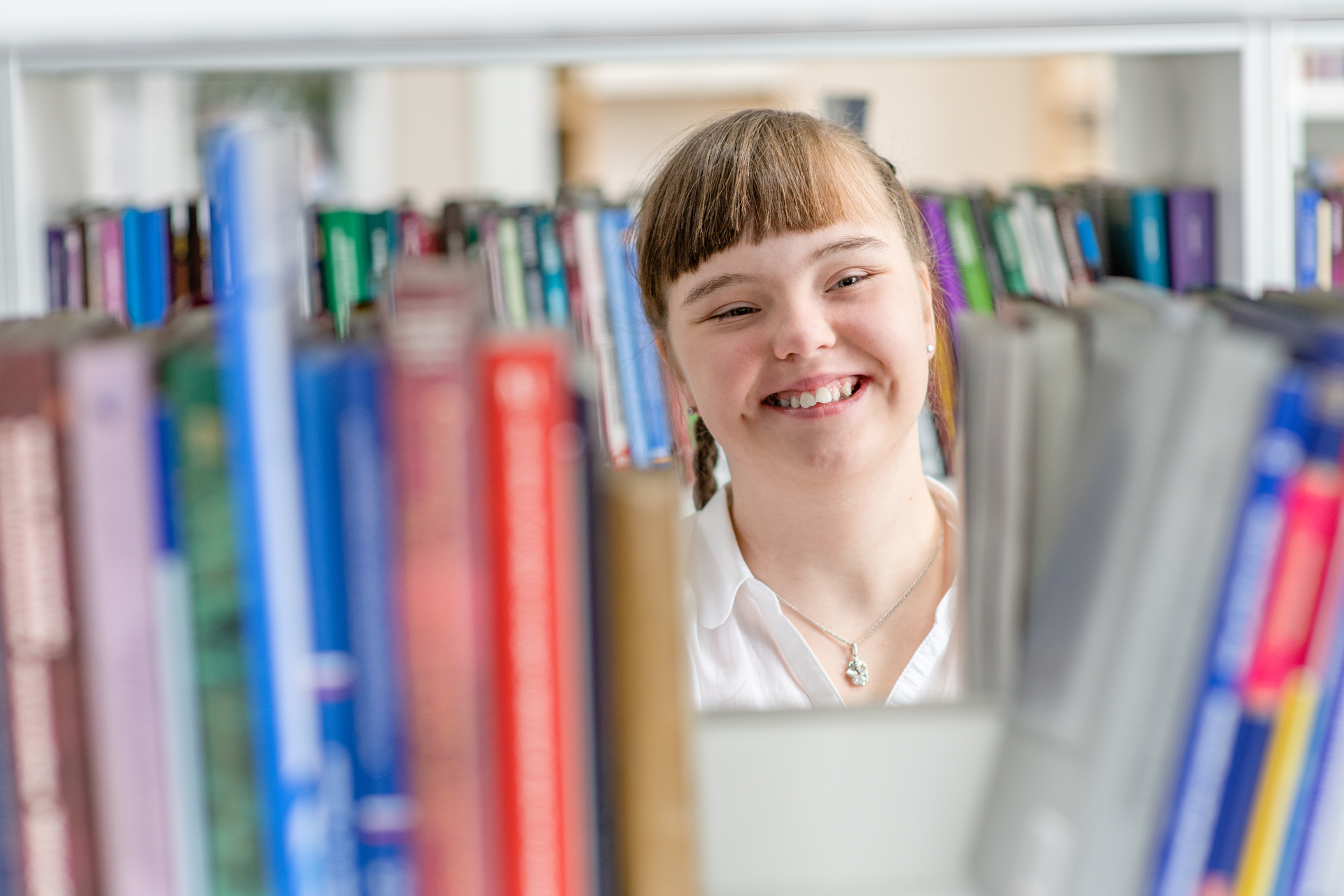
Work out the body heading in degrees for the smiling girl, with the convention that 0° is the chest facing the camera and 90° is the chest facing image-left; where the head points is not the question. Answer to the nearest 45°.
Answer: approximately 0°

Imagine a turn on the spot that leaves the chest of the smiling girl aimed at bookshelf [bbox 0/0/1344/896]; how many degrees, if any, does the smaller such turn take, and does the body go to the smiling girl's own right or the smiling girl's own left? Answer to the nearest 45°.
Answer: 0° — they already face it

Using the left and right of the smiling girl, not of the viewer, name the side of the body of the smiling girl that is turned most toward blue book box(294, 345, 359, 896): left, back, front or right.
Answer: front

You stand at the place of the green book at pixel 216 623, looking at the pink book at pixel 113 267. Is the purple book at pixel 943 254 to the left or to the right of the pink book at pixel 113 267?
right

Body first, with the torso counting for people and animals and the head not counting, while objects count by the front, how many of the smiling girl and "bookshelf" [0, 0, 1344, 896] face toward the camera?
2

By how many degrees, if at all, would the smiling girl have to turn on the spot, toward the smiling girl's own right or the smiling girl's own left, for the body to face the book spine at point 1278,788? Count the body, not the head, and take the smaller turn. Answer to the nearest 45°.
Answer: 0° — they already face it

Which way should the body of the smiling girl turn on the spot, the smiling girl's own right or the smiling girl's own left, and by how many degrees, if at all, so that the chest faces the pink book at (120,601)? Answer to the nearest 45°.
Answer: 0° — they already face it
